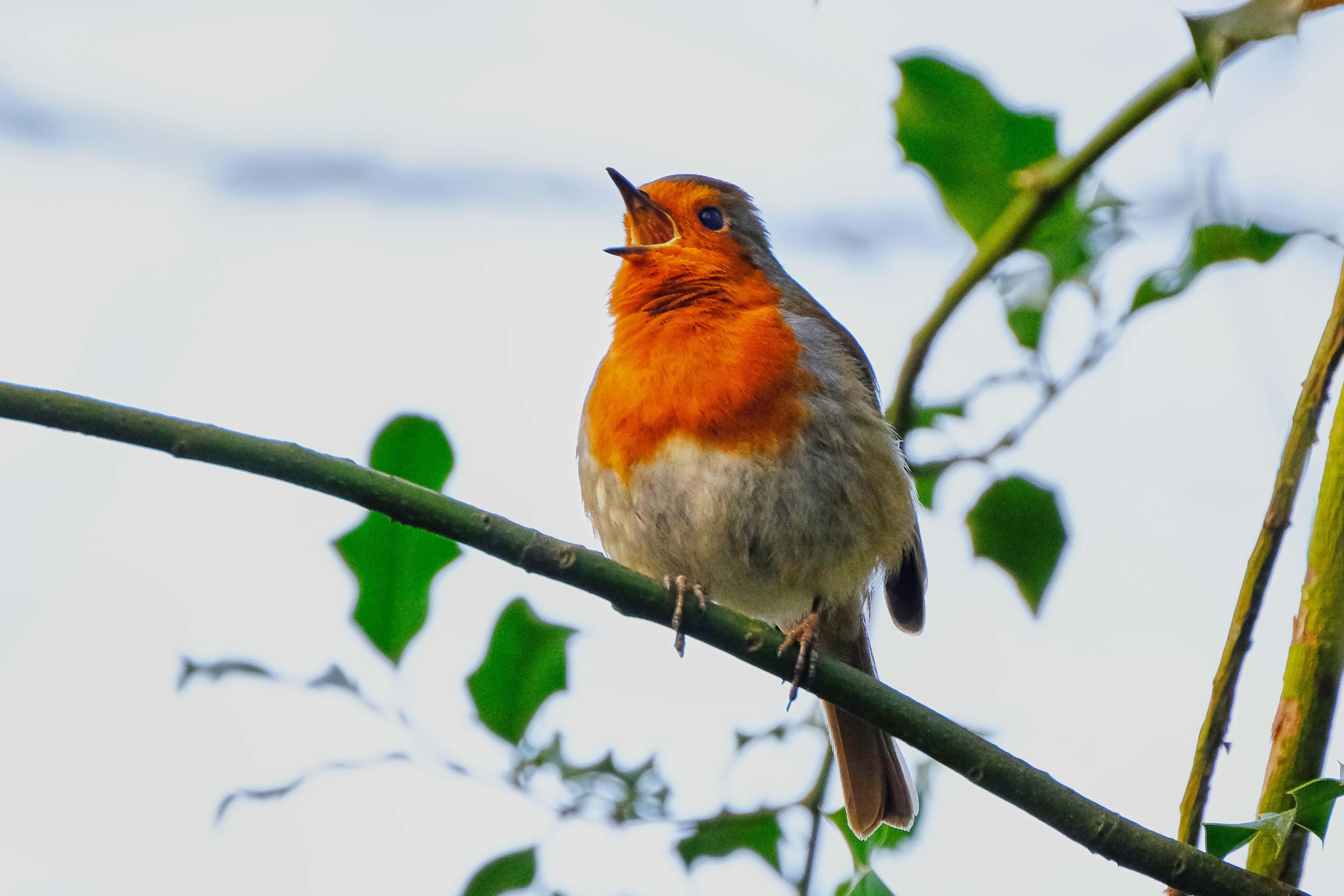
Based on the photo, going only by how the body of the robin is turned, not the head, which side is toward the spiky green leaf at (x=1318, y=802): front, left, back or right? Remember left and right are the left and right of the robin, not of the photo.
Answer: left

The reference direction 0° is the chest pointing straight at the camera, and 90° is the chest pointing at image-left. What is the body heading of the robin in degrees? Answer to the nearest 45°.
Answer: approximately 45°
